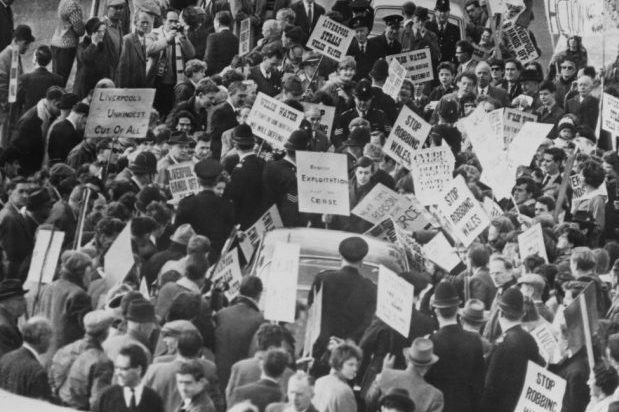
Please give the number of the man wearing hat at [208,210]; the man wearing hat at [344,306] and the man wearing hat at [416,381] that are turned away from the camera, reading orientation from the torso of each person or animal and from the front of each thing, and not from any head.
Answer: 3

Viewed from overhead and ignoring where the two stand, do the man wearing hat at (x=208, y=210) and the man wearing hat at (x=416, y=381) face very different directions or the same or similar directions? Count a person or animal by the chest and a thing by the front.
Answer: same or similar directions

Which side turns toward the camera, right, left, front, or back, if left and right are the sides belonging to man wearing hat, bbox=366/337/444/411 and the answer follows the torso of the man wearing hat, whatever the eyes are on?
back

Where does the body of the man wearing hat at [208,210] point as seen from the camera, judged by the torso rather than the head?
away from the camera

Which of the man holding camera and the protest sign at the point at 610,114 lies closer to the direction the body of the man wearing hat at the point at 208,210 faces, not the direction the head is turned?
the man holding camera

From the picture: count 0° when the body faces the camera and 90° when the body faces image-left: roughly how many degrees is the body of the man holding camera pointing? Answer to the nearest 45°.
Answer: approximately 315°

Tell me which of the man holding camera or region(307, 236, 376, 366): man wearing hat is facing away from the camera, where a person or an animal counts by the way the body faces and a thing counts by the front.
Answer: the man wearing hat

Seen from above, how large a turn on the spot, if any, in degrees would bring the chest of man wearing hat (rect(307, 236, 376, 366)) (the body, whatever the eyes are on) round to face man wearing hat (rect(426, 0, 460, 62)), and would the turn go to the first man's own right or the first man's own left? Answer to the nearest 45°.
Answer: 0° — they already face them

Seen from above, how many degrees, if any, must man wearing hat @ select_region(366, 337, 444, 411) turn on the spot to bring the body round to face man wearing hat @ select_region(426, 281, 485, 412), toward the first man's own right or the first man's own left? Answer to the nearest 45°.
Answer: approximately 45° to the first man's own right

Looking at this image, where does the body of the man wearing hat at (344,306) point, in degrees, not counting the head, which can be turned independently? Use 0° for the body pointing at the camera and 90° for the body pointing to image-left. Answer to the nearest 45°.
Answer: approximately 180°

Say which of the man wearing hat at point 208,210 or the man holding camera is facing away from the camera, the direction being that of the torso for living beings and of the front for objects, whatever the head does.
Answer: the man wearing hat

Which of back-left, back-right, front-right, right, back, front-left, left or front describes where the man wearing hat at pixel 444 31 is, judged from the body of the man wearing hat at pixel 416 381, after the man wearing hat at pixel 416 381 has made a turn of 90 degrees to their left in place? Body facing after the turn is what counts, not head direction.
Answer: right
